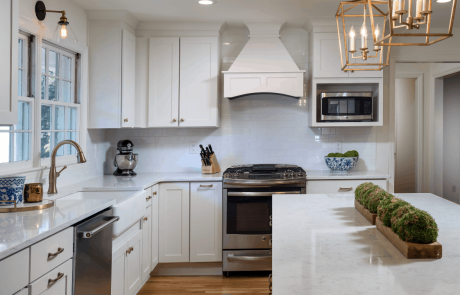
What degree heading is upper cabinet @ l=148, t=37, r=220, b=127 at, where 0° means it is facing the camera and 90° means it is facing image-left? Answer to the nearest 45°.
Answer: approximately 0°

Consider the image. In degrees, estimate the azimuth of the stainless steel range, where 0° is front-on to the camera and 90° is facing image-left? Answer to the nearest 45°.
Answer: approximately 0°

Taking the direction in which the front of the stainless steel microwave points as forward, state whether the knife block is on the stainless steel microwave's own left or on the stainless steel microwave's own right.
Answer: on the stainless steel microwave's own right
